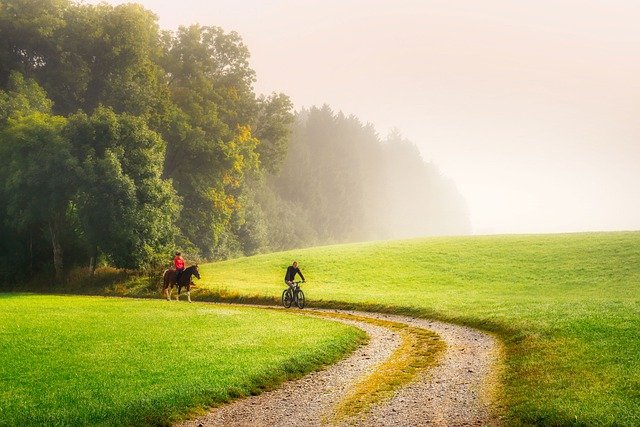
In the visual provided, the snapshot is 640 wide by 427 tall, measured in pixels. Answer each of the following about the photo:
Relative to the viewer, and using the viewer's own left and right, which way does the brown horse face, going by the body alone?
facing to the right of the viewer

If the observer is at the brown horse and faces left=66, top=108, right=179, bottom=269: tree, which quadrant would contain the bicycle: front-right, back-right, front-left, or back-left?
back-right

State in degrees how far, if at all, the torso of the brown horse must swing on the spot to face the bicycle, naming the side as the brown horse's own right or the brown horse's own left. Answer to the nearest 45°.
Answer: approximately 45° to the brown horse's own right

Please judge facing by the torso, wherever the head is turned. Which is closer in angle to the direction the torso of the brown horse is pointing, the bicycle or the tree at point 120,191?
the bicycle

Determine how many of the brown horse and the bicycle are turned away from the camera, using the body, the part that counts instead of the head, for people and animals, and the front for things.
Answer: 0

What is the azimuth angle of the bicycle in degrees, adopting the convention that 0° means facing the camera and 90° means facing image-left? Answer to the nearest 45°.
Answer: approximately 315°

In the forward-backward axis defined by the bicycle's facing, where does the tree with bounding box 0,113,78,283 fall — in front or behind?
behind

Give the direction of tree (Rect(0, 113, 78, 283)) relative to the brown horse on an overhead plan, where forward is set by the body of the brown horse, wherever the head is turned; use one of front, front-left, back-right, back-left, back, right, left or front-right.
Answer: back-left

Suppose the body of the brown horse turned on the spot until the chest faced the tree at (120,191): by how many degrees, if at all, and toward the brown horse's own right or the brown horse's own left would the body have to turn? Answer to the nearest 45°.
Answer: approximately 135° to the brown horse's own left

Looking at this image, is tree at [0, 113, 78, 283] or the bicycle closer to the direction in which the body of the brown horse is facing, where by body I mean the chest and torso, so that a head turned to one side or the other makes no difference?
the bicycle
